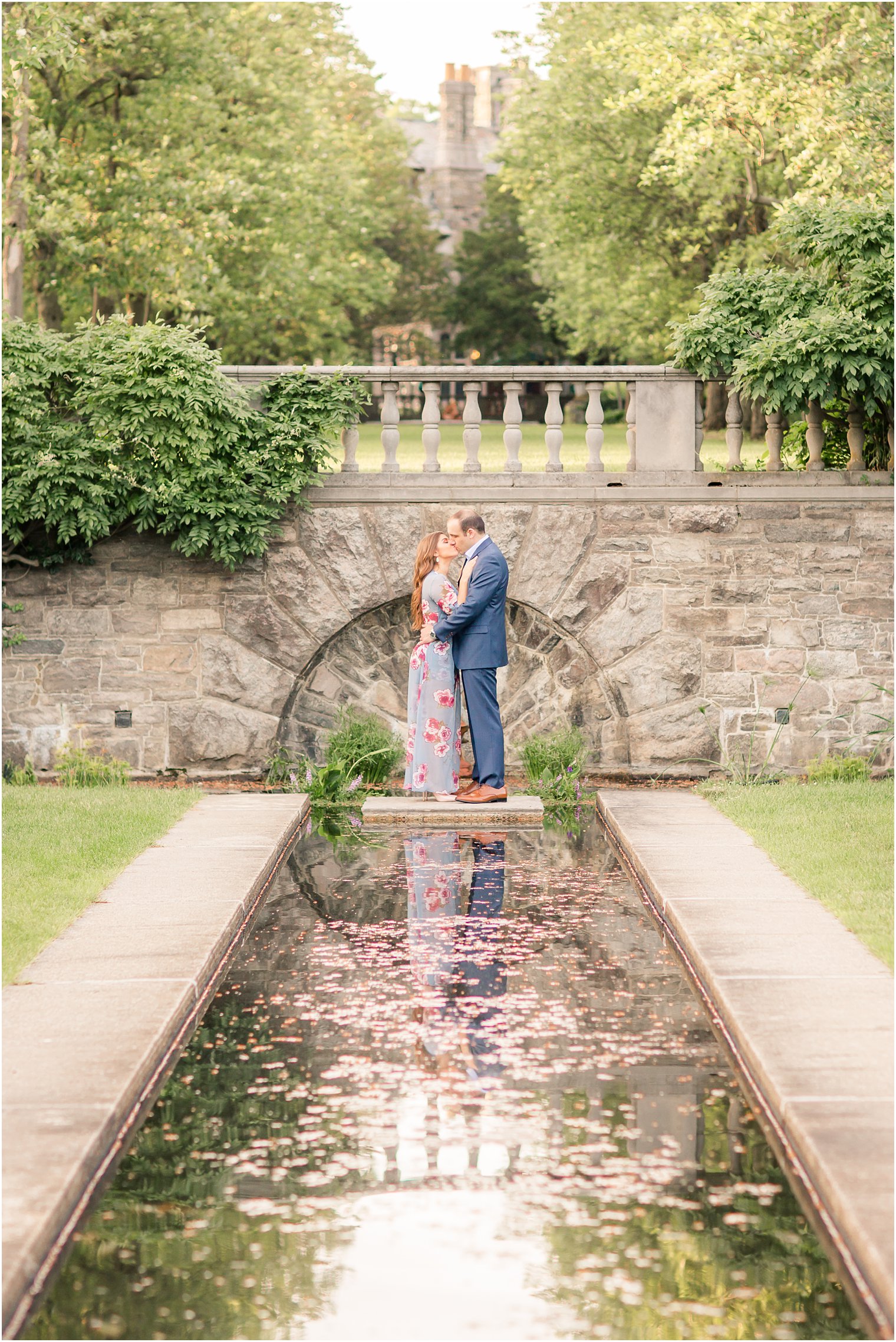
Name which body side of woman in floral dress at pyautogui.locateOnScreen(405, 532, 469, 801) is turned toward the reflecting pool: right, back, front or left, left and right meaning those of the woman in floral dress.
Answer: right

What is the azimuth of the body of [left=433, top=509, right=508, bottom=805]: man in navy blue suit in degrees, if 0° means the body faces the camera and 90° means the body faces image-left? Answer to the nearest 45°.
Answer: approximately 90°

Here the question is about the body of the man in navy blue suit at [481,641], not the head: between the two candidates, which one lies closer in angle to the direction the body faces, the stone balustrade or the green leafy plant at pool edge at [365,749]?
the green leafy plant at pool edge

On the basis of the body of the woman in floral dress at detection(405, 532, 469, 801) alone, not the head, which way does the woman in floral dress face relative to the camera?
to the viewer's right

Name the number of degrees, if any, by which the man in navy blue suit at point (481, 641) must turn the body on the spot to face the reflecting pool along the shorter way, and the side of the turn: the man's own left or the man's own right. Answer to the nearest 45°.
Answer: approximately 90° to the man's own left

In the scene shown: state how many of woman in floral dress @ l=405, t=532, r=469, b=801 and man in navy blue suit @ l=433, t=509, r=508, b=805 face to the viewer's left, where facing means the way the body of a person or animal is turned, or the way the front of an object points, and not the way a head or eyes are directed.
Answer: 1

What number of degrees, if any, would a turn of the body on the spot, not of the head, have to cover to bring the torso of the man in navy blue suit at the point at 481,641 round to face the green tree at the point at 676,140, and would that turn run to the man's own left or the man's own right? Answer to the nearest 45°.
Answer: approximately 90° to the man's own right

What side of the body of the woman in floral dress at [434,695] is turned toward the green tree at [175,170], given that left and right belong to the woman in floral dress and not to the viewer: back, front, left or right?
left

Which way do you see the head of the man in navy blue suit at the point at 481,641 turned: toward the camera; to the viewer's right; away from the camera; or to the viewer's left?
to the viewer's left

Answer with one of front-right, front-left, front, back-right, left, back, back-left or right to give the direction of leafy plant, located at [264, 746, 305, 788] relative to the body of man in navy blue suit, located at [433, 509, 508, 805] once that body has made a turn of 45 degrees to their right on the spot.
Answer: front

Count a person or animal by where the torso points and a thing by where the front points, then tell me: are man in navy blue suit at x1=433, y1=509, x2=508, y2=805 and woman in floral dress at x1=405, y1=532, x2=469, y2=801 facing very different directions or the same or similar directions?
very different directions

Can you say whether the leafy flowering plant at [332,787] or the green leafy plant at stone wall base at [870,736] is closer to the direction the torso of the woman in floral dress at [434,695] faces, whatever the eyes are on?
the green leafy plant at stone wall base
